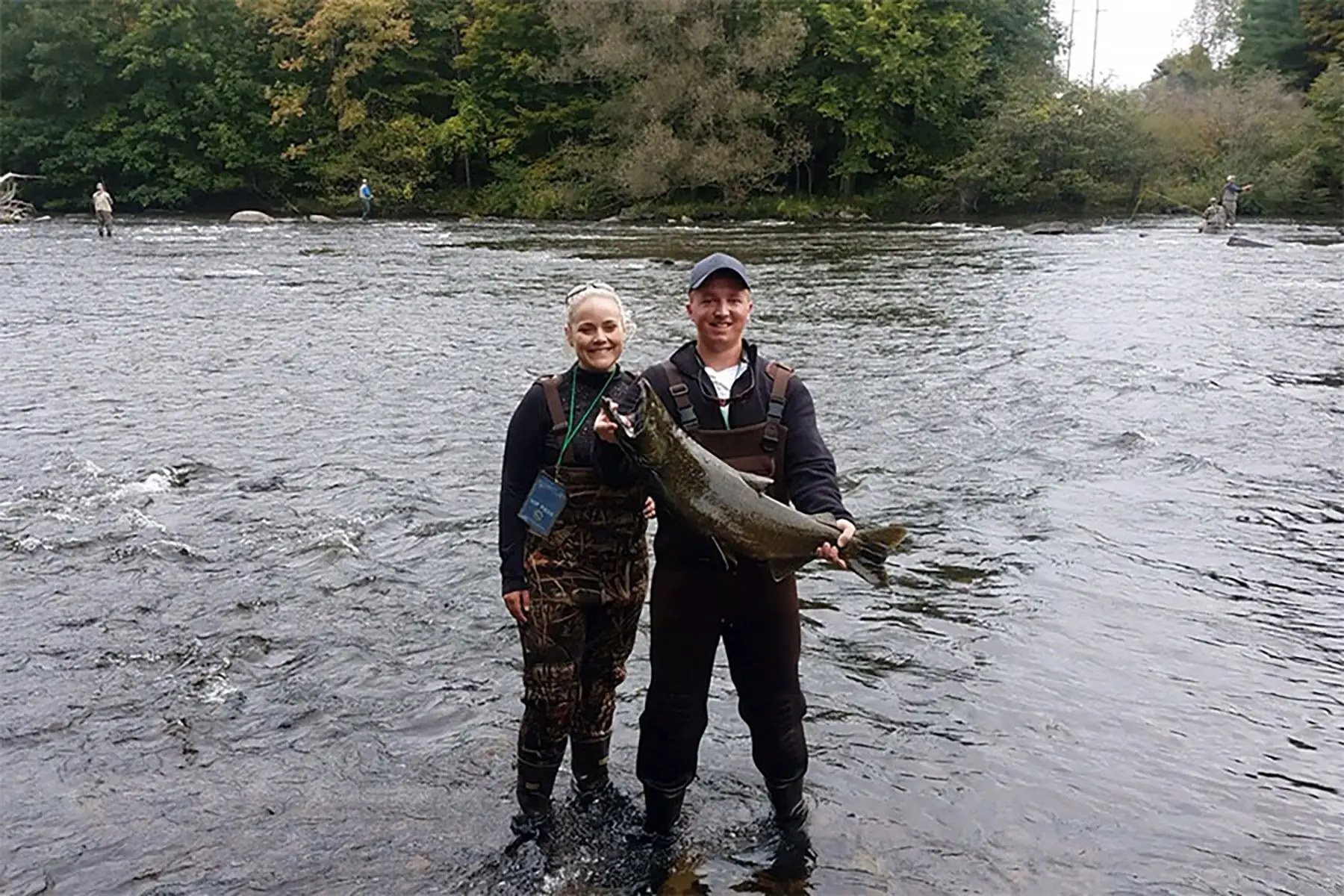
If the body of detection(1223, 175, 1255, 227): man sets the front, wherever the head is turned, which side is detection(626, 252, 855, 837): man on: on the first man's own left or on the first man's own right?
on the first man's own right

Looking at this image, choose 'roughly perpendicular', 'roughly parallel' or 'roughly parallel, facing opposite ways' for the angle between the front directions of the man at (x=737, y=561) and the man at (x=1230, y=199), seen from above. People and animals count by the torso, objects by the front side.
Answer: roughly perpendicular

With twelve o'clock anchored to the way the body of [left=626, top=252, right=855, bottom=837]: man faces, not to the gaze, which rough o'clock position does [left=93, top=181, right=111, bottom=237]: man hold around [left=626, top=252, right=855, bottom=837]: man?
[left=93, top=181, right=111, bottom=237]: man is roughly at 5 o'clock from [left=626, top=252, right=855, bottom=837]: man.

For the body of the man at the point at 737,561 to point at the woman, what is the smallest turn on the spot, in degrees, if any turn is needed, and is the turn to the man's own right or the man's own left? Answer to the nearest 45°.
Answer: approximately 90° to the man's own right

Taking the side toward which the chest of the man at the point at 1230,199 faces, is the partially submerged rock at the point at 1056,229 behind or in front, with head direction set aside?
behind

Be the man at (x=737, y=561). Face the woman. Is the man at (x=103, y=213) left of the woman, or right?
right

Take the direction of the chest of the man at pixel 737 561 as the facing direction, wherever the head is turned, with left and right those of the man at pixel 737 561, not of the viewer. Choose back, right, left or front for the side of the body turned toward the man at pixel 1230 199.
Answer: back

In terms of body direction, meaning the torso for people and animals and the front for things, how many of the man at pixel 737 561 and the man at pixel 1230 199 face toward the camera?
1

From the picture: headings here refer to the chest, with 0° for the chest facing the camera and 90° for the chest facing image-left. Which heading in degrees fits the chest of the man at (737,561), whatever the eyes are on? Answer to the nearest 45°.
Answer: approximately 0°

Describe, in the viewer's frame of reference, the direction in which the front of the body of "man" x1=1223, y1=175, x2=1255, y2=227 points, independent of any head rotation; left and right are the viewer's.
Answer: facing to the right of the viewer
